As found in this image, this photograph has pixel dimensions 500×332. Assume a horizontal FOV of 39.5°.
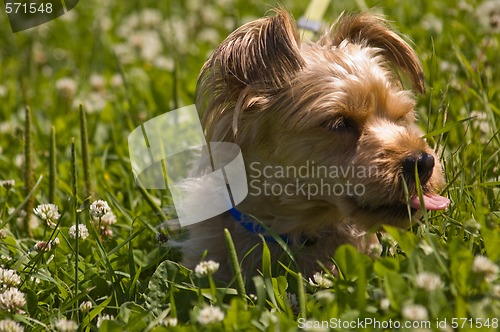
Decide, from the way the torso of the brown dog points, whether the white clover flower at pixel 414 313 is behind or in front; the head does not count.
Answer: in front

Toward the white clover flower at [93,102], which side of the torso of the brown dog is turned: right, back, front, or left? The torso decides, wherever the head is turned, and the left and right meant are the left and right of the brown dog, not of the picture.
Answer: back

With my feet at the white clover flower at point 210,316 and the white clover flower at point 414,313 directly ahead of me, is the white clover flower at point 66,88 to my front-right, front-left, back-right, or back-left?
back-left

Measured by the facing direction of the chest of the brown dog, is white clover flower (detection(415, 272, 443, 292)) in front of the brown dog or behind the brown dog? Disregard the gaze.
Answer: in front

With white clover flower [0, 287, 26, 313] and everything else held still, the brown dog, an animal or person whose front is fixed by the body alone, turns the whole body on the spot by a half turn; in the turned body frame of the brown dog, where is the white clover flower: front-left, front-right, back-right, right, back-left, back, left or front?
left

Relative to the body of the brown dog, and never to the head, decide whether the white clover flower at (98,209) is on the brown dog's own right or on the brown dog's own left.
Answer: on the brown dog's own right

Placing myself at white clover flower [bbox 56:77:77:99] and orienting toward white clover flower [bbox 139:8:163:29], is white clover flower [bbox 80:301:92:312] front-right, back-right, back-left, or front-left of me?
back-right

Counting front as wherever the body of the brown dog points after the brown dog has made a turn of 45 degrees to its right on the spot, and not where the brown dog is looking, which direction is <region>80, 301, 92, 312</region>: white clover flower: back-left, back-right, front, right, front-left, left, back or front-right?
front-right

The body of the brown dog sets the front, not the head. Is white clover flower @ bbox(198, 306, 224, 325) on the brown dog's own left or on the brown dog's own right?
on the brown dog's own right

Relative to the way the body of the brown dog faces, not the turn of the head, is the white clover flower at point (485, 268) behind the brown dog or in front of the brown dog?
in front

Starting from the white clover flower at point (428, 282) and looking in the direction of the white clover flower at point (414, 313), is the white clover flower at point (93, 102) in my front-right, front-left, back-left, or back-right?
back-right

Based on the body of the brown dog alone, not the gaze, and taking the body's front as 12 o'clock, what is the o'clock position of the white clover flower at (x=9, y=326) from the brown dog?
The white clover flower is roughly at 3 o'clock from the brown dog.

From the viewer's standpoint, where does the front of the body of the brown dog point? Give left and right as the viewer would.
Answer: facing the viewer and to the right of the viewer

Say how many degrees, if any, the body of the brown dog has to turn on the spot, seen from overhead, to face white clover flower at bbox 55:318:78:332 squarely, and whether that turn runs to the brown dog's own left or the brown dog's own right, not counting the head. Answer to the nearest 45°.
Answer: approximately 90° to the brown dog's own right
